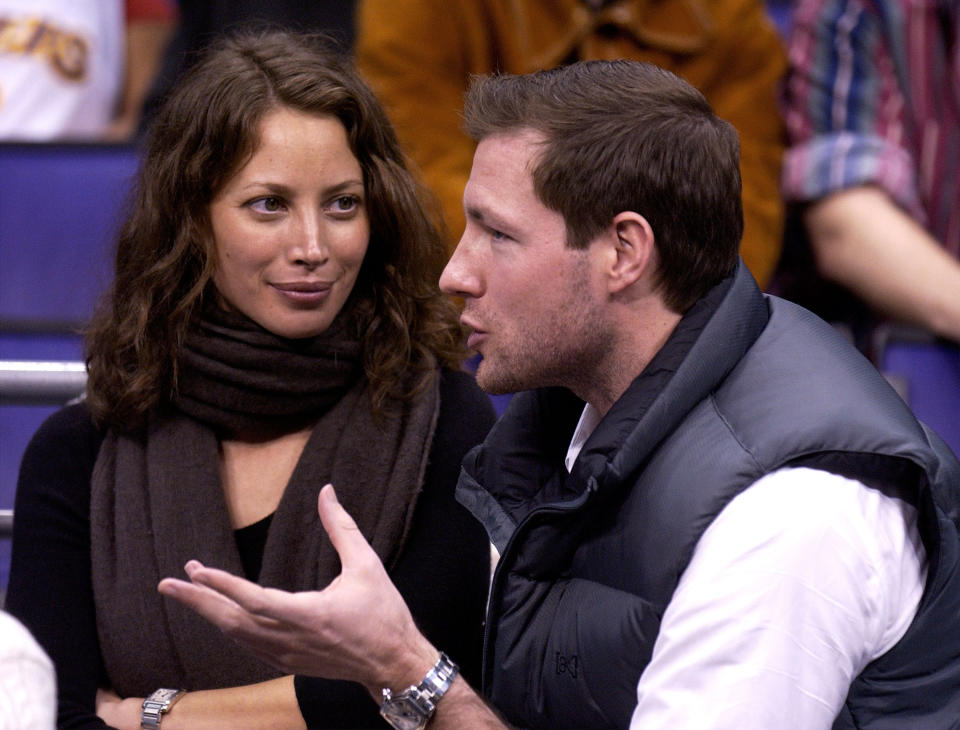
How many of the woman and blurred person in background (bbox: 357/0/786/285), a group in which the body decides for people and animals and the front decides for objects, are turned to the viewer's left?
0

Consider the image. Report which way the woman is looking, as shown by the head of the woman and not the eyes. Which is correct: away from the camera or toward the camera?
toward the camera

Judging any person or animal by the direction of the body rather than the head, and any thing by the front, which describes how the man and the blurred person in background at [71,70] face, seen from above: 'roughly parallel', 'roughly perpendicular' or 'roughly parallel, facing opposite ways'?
roughly perpendicular

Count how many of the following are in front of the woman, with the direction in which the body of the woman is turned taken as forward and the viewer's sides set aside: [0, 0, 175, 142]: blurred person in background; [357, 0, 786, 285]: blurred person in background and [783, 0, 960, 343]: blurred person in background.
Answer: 0

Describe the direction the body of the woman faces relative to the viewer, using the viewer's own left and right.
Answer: facing the viewer

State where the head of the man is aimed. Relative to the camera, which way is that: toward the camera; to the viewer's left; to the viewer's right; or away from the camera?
to the viewer's left

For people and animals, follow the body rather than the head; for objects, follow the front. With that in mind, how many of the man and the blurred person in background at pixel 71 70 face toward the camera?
1

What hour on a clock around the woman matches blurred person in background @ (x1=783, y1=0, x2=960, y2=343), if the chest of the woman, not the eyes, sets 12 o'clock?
The blurred person in background is roughly at 8 o'clock from the woman.

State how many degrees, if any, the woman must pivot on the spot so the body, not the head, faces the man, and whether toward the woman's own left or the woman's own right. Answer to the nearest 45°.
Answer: approximately 45° to the woman's own left

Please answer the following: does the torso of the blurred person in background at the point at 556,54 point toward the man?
yes

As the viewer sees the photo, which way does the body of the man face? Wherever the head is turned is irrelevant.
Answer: to the viewer's left

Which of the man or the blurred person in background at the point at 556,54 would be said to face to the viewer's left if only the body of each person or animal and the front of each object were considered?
the man

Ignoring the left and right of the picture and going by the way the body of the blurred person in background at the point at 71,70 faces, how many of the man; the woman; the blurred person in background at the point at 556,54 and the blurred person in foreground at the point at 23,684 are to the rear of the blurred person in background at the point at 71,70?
0

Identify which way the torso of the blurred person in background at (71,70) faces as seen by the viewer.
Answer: toward the camera

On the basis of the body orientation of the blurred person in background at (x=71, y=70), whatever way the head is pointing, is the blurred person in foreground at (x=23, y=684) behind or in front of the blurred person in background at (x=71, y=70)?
in front

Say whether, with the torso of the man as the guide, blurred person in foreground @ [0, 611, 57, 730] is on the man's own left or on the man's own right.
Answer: on the man's own left

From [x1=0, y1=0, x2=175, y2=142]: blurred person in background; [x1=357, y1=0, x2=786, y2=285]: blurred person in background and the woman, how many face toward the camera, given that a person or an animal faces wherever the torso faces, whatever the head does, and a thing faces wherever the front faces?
3

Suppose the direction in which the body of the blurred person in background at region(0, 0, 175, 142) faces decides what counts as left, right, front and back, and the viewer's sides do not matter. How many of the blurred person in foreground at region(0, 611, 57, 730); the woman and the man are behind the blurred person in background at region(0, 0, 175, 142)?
0
